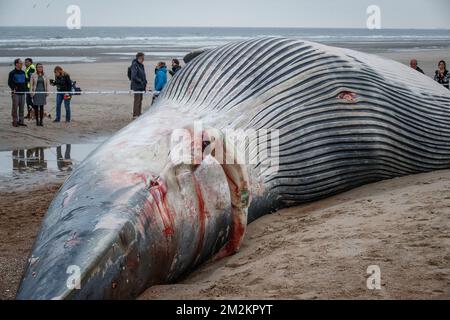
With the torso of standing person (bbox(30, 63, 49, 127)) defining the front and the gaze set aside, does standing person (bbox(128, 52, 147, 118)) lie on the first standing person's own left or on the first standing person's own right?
on the first standing person's own left

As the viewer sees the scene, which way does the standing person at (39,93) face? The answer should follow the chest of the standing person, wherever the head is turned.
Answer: toward the camera

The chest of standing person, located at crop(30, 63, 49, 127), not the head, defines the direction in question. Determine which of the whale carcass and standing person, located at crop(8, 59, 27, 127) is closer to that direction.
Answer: the whale carcass

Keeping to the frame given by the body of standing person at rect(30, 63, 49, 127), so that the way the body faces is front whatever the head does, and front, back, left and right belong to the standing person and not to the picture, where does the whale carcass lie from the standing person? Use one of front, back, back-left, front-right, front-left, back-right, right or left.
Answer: front

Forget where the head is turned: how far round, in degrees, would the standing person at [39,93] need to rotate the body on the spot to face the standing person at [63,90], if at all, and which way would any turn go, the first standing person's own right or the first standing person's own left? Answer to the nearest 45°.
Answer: approximately 135° to the first standing person's own left

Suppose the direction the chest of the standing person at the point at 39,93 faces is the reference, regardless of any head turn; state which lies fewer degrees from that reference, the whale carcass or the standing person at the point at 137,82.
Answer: the whale carcass

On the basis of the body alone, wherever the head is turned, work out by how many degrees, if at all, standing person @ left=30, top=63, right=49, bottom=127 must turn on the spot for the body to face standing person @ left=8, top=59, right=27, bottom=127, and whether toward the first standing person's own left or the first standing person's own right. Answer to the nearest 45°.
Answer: approximately 45° to the first standing person's own right
